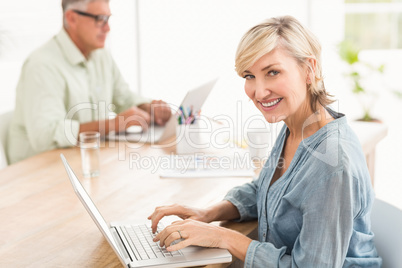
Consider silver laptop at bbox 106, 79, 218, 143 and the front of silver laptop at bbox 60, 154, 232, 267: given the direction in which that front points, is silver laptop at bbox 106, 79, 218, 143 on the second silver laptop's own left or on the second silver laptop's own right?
on the second silver laptop's own left

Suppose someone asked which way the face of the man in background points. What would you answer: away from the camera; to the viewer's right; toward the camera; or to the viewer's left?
to the viewer's right

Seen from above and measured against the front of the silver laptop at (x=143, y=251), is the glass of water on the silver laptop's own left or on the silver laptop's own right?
on the silver laptop's own left

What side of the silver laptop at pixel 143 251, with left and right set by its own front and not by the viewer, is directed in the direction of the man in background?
left

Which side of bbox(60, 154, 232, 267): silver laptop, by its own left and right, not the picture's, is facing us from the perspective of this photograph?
right

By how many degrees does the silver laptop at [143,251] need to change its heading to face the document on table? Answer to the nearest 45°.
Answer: approximately 90° to its left

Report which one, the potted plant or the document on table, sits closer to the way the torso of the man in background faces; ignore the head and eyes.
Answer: the document on table
